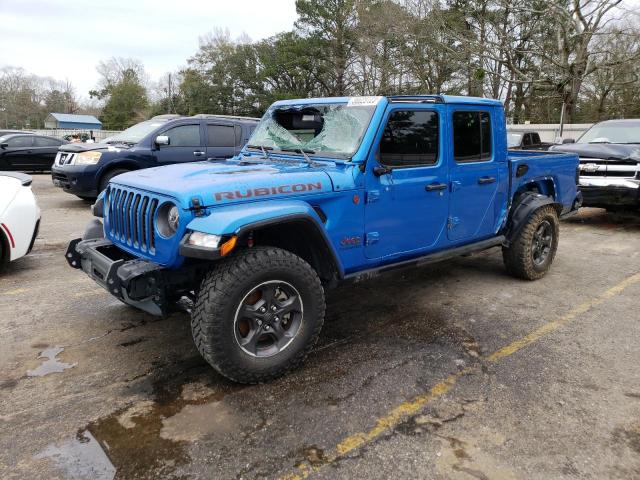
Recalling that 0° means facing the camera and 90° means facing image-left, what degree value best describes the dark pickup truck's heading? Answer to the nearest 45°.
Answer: approximately 45°

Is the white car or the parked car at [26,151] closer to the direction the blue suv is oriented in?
the white car

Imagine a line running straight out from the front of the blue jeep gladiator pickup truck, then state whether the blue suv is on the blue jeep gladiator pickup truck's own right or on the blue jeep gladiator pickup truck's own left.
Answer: on the blue jeep gladiator pickup truck's own right

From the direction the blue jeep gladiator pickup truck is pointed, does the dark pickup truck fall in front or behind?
behind

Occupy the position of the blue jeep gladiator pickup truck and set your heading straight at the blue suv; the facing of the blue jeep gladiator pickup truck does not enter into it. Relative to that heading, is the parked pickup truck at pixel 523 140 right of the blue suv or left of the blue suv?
right

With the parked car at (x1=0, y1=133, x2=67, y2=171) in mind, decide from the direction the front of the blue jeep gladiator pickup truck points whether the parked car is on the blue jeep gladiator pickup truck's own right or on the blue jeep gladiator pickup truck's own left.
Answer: on the blue jeep gladiator pickup truck's own right

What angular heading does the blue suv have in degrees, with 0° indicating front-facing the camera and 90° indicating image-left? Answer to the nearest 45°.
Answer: approximately 45°

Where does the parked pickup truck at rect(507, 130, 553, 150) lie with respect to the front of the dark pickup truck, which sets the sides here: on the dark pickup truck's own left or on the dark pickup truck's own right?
on the dark pickup truck's own right

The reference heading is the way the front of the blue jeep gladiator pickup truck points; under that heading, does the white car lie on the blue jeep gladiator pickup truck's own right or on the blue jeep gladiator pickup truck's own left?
on the blue jeep gladiator pickup truck's own right

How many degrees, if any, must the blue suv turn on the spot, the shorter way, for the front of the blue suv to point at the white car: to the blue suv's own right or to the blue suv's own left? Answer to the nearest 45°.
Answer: approximately 45° to the blue suv's own left
